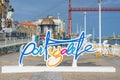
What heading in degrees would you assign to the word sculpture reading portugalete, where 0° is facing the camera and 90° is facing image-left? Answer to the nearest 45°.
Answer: approximately 0°
